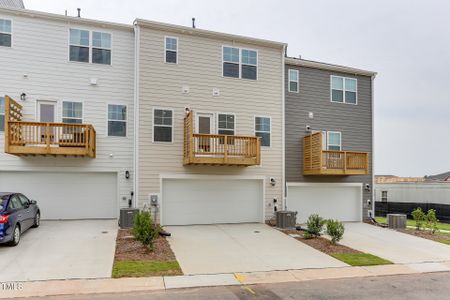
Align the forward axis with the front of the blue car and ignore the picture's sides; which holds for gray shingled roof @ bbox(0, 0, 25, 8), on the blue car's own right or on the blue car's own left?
on the blue car's own left

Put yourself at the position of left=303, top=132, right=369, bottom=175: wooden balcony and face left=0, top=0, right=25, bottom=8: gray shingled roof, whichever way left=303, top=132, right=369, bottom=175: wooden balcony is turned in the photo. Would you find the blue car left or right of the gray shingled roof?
left

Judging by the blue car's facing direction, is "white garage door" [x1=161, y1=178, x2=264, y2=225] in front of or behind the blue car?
in front

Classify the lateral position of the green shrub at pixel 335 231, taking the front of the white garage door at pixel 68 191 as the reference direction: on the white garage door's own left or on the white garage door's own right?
on the white garage door's own left

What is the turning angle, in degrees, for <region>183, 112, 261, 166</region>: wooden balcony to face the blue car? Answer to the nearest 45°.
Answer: approximately 45° to its right

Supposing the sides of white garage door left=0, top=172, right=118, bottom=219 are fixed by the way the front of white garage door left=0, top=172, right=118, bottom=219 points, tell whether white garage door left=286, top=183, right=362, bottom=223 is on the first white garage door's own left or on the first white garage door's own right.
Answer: on the first white garage door's own left

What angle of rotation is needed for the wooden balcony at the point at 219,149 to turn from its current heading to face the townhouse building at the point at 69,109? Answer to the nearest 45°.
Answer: approximately 90° to its right
